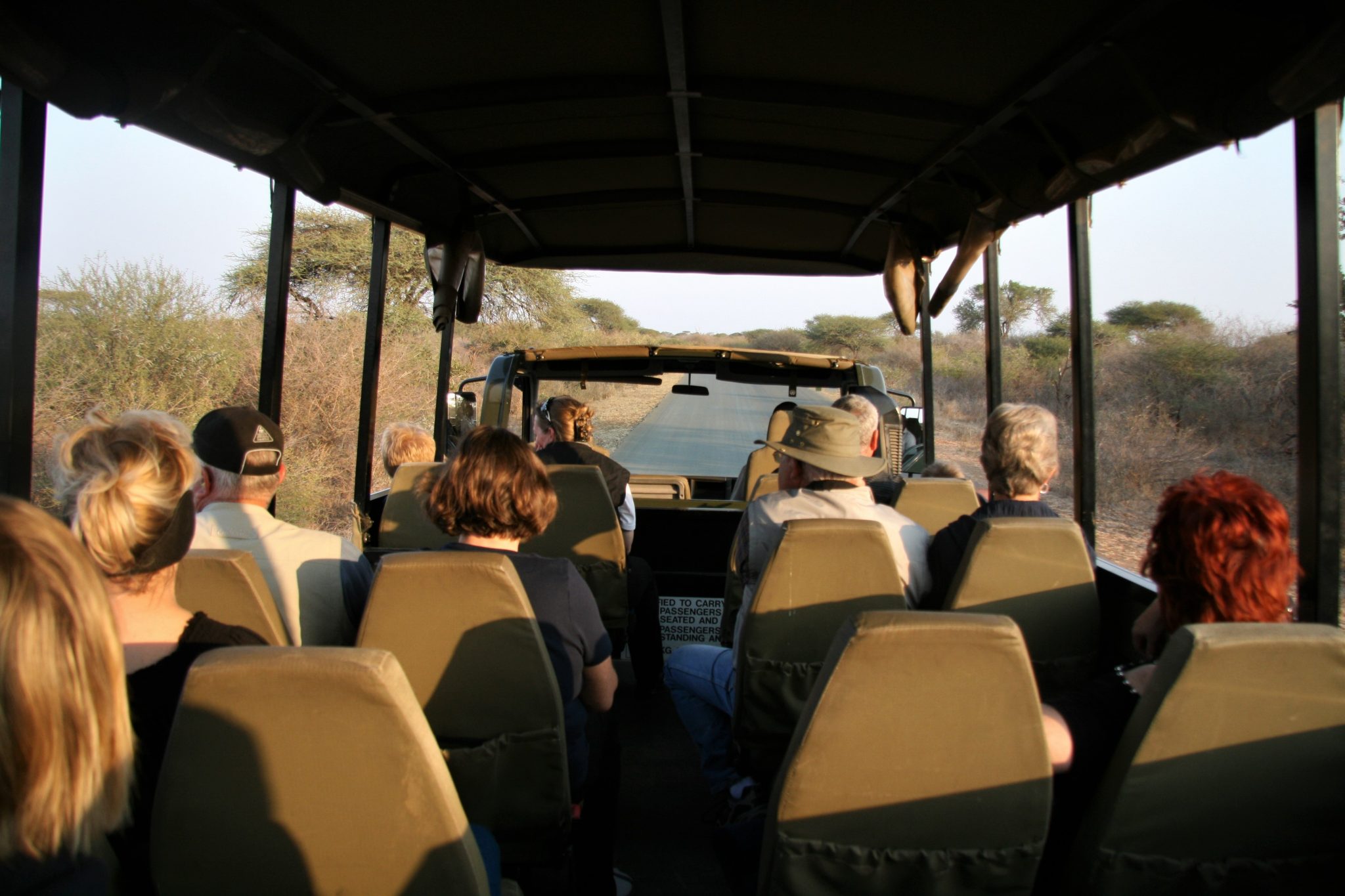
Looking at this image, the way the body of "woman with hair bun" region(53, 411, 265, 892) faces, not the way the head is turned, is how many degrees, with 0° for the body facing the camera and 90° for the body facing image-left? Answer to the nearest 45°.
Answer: approximately 180°

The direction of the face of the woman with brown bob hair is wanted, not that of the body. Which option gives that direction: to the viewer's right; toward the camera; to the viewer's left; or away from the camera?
away from the camera

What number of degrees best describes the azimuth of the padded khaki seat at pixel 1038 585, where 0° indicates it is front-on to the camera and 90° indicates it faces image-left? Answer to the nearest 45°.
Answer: approximately 180°

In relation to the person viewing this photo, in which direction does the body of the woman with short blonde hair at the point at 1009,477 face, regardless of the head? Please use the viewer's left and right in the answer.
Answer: facing away from the viewer

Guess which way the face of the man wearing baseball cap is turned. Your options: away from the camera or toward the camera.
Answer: away from the camera

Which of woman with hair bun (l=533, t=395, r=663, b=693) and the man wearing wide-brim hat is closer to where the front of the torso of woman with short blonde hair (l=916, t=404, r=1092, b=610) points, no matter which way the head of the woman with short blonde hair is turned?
the woman with hair bun

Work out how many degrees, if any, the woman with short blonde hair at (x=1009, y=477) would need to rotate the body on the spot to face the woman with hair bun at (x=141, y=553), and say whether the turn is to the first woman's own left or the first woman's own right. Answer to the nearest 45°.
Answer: approximately 135° to the first woman's own left

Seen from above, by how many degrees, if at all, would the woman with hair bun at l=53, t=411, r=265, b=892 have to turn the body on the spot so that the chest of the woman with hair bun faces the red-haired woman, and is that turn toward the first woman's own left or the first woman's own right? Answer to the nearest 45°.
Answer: approximately 135° to the first woman's own right
